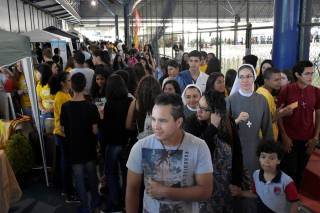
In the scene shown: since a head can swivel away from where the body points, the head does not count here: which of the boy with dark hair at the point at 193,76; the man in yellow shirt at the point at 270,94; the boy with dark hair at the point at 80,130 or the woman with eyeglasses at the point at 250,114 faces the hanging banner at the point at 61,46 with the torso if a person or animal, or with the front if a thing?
the boy with dark hair at the point at 80,130

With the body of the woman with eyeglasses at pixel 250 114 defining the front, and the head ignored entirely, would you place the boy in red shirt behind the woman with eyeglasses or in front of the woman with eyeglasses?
behind

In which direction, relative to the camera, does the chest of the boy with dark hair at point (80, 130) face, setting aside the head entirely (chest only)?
away from the camera

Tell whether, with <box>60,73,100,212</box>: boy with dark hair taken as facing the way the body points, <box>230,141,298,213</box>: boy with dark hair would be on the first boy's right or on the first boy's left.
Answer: on the first boy's right

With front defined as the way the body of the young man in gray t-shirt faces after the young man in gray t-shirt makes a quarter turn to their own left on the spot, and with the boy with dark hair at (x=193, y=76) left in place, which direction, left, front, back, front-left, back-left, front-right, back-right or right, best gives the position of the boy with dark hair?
left

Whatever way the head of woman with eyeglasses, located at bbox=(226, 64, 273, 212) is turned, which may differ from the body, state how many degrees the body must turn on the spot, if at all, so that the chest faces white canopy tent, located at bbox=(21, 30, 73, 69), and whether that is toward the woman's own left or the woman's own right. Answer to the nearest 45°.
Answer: approximately 135° to the woman's own right

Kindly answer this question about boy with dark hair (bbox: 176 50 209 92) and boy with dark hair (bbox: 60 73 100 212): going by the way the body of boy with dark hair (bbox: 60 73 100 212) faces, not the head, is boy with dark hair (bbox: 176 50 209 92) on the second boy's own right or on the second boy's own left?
on the second boy's own right

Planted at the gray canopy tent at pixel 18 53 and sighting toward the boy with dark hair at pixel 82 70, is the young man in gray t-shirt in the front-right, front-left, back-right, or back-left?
back-right

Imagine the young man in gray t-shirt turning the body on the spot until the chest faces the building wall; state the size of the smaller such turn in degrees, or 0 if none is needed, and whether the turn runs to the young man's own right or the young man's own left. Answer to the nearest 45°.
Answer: approximately 135° to the young man's own right

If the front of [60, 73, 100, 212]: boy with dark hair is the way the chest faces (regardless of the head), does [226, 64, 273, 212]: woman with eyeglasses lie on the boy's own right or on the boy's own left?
on the boy's own right

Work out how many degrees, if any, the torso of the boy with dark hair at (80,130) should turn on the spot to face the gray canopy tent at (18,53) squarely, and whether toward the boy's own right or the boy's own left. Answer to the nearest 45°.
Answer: approximately 45° to the boy's own left

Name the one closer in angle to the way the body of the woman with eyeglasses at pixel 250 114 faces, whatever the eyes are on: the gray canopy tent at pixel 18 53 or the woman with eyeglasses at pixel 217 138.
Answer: the woman with eyeglasses

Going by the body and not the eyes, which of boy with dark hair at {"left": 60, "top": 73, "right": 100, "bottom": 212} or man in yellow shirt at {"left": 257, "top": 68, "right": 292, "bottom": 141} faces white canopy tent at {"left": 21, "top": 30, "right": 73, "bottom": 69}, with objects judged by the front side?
the boy with dark hair
